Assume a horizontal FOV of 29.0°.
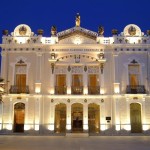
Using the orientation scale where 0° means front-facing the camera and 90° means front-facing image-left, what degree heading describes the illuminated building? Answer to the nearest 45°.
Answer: approximately 0°
